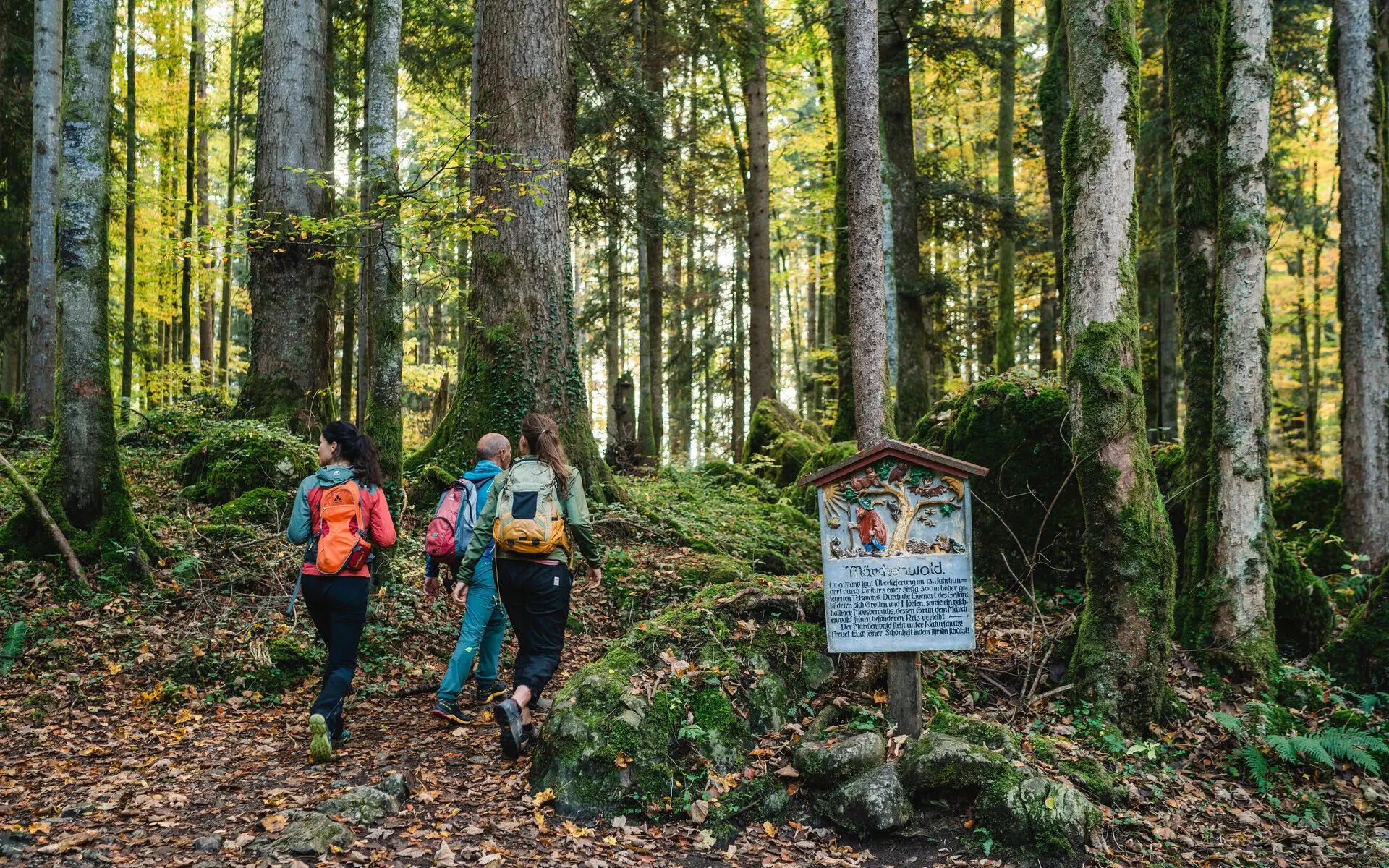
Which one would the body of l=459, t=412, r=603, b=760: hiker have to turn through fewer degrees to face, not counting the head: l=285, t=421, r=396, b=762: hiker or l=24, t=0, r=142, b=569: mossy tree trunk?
the mossy tree trunk

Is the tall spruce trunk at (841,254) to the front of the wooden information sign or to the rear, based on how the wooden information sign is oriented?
to the rear

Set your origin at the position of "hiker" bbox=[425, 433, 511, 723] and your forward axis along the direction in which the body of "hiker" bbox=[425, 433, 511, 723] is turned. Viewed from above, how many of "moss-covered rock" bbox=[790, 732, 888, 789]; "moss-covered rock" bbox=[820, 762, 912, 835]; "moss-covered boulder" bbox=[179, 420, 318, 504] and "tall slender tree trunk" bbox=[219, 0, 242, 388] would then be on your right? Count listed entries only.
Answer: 2

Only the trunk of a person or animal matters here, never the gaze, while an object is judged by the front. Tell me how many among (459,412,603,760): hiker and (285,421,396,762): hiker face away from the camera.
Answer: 2

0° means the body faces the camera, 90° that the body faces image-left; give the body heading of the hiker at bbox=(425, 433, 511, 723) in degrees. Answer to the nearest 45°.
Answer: approximately 225°

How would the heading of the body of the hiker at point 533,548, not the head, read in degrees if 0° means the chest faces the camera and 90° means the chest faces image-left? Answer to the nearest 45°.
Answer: approximately 180°

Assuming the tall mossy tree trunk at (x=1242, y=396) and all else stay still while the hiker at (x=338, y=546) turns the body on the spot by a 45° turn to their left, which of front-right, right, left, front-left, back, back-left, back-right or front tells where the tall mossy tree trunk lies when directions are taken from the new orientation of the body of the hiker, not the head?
back-right

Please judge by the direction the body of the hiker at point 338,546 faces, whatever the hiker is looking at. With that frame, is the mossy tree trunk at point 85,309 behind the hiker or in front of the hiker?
in front

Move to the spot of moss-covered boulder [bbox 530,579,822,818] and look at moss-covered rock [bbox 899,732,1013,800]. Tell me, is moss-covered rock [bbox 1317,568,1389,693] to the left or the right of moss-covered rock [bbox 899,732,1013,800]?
left

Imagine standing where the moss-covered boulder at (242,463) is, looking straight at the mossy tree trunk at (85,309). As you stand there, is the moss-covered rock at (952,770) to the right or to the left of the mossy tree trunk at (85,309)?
left

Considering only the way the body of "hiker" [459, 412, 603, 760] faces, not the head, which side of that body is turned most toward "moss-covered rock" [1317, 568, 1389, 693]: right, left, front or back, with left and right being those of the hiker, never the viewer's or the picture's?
right

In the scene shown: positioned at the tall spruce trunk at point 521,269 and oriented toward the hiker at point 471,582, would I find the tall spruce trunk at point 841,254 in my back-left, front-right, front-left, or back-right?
back-left

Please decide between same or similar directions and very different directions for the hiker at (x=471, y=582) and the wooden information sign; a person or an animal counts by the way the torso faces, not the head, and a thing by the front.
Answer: very different directions

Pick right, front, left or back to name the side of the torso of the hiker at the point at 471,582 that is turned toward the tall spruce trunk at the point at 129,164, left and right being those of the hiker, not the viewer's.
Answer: left

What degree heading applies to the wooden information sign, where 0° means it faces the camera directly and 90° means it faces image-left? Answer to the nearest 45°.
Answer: approximately 0°

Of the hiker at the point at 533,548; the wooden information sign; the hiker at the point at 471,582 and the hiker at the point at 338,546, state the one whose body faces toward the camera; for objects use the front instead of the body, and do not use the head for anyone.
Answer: the wooden information sign
